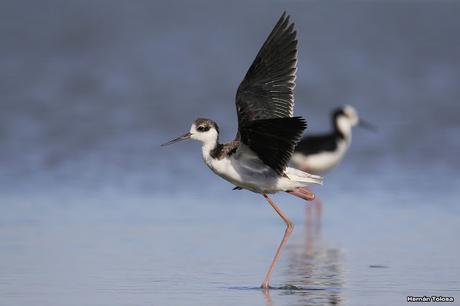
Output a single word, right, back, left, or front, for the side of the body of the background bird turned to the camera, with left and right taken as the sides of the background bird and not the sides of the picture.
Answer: right

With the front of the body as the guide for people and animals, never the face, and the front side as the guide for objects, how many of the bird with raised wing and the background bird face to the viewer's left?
1

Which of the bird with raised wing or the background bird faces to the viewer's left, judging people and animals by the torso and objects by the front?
the bird with raised wing

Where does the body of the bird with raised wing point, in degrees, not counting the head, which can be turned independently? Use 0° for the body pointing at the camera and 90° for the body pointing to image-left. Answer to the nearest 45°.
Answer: approximately 90°

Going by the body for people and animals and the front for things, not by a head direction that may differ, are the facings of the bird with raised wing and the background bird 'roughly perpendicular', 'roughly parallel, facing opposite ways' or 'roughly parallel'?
roughly parallel, facing opposite ways

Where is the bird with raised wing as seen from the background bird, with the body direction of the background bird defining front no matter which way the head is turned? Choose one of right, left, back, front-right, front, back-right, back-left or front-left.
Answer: right

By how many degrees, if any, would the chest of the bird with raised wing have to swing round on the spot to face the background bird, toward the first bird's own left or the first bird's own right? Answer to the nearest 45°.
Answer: approximately 90° to the first bird's own right
